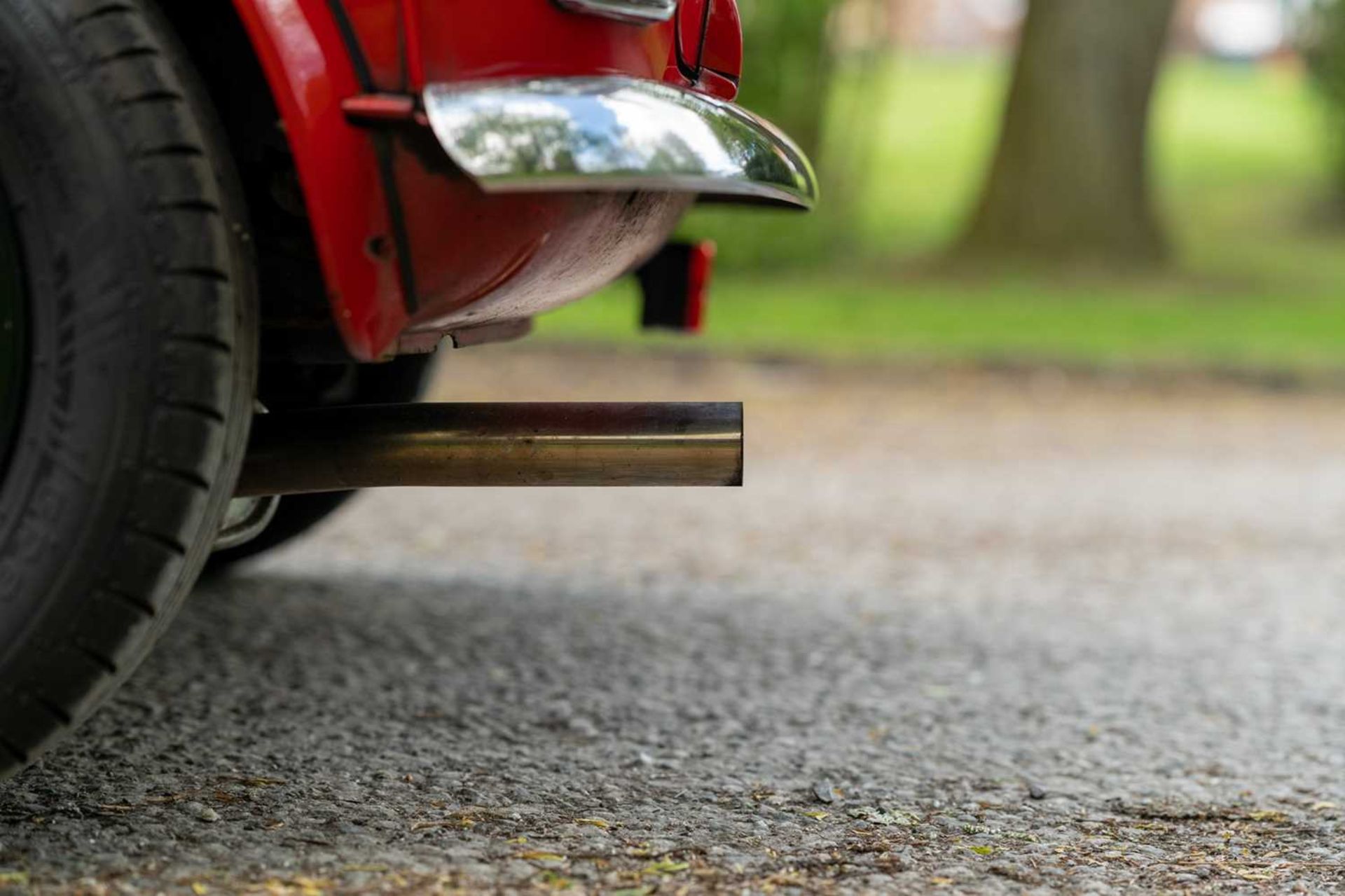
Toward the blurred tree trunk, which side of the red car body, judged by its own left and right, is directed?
right

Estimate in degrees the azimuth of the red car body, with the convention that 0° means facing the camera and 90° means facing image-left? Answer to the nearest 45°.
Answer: approximately 90°
